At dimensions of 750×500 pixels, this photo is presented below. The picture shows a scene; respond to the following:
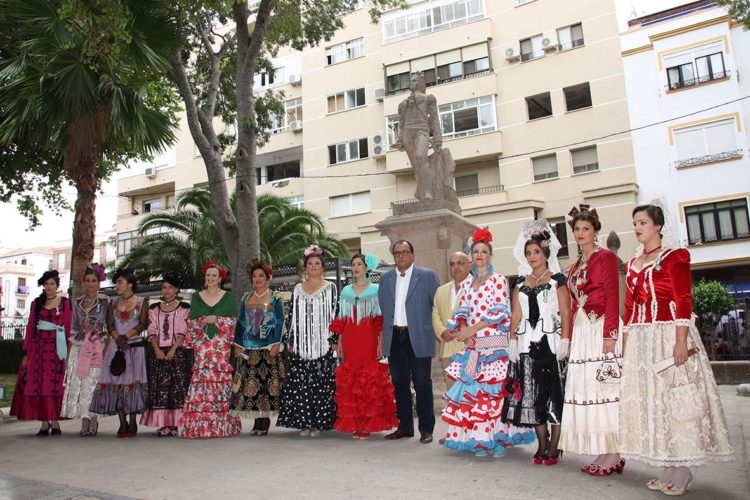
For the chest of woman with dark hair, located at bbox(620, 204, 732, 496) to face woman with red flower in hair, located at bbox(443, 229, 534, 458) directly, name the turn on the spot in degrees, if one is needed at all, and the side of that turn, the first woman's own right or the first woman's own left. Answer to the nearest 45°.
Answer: approximately 90° to the first woman's own right

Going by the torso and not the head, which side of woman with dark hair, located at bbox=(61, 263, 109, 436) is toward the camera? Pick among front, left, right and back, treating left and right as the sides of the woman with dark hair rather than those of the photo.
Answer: front

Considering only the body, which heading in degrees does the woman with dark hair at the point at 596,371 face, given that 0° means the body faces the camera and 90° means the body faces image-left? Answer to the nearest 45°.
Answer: approximately 45°

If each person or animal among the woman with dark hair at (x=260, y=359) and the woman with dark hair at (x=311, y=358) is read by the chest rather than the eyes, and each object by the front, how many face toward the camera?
2

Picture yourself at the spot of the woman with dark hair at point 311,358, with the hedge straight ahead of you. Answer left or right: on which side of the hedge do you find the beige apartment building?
right

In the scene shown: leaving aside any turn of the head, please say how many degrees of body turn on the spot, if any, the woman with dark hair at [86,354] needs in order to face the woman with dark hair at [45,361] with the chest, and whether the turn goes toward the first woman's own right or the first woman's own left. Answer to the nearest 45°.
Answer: approximately 135° to the first woman's own right

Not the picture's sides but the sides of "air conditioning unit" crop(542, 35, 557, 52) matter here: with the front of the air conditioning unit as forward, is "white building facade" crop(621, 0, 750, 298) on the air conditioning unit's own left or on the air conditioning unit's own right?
on the air conditioning unit's own left

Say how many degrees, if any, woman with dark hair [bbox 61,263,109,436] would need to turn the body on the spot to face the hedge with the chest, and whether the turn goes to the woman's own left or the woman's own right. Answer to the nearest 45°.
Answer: approximately 180°
